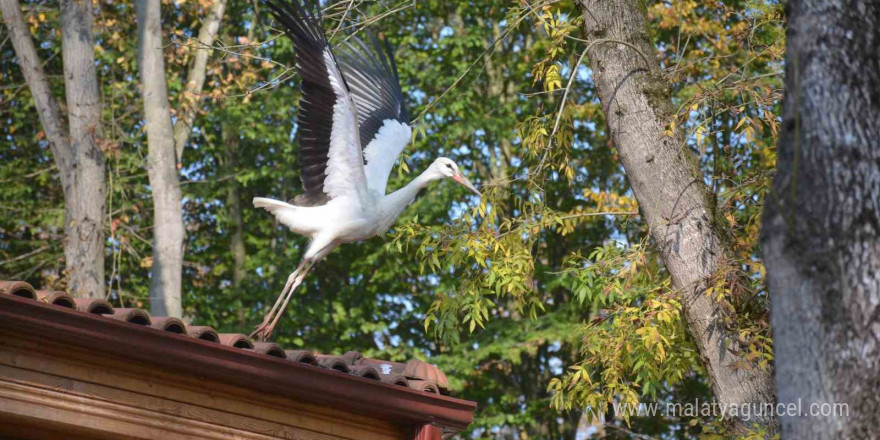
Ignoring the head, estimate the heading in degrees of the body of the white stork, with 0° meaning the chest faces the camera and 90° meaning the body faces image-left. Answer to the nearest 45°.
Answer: approximately 270°

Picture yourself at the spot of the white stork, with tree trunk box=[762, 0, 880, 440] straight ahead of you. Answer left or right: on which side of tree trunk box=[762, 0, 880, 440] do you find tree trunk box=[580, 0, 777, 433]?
left

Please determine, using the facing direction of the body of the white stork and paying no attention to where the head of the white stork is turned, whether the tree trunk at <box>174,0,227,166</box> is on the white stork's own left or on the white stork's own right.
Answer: on the white stork's own left

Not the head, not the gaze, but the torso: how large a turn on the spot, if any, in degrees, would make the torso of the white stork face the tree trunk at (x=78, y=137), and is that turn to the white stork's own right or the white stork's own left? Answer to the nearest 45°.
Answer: approximately 135° to the white stork's own left

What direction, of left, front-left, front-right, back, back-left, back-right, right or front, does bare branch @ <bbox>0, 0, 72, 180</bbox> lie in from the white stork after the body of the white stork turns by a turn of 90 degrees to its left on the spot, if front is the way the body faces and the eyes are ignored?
front-left

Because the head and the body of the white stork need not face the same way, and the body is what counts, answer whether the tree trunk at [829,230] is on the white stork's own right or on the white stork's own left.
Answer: on the white stork's own right
